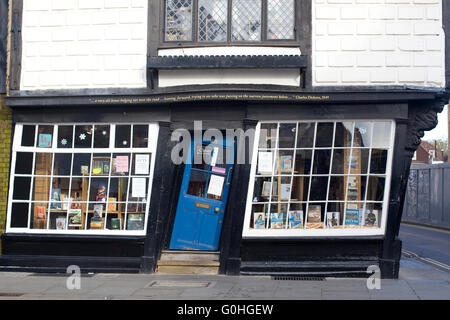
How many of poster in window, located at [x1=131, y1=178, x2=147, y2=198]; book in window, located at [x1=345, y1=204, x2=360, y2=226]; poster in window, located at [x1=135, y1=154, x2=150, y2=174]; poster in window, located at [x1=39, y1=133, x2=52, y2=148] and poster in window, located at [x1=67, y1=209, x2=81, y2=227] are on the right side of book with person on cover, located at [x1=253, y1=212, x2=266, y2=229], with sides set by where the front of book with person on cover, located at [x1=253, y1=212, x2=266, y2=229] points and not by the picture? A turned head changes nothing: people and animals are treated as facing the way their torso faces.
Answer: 4

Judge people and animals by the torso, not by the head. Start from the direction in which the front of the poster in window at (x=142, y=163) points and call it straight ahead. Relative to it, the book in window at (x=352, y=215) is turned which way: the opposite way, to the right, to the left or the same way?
the same way

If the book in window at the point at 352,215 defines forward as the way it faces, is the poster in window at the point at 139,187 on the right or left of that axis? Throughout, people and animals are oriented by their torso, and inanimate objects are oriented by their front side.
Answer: on its right

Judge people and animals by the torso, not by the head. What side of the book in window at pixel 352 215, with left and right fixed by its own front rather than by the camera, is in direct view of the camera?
front

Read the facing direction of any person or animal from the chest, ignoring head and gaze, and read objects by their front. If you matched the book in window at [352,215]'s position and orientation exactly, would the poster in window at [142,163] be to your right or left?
on your right

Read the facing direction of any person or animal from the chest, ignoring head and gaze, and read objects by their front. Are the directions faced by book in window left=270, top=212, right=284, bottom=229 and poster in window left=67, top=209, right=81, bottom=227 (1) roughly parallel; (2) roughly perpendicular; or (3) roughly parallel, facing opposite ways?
roughly parallel

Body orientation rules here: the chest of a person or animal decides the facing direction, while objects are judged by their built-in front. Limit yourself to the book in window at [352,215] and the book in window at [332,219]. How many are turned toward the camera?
2

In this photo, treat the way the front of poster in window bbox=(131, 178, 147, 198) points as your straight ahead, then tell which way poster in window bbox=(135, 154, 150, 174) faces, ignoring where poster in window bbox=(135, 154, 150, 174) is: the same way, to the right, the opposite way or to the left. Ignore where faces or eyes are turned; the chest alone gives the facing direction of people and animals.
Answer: the same way

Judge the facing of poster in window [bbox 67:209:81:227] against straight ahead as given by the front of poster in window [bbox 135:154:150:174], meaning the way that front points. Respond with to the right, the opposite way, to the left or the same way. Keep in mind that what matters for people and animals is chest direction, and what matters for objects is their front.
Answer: the same way

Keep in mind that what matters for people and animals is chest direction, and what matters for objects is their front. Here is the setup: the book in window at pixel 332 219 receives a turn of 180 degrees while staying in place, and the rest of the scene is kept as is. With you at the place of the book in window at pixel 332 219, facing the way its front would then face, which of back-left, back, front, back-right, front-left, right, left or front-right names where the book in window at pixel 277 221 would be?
left

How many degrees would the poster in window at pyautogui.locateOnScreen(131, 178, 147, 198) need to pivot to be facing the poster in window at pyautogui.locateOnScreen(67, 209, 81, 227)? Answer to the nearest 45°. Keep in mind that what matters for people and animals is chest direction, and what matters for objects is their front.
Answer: approximately 90° to its right

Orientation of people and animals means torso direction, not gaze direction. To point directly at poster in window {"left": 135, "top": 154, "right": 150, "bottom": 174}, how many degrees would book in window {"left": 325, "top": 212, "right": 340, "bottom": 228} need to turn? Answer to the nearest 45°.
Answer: approximately 90° to its right

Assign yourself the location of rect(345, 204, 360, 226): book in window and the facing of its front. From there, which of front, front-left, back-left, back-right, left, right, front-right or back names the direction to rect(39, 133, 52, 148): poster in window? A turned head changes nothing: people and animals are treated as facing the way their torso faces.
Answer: right

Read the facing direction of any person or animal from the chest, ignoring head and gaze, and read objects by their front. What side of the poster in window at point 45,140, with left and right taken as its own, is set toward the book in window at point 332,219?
left

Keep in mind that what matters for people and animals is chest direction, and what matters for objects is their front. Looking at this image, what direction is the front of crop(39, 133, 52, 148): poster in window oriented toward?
toward the camera

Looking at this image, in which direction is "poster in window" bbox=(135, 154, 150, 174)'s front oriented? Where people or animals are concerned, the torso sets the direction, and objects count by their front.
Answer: toward the camera

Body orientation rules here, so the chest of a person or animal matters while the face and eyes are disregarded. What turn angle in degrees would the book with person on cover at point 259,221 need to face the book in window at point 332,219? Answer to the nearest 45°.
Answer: approximately 90° to its left

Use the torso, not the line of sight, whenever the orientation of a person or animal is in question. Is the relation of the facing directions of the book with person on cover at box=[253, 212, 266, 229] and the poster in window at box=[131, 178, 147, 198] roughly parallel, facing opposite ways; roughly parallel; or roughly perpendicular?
roughly parallel

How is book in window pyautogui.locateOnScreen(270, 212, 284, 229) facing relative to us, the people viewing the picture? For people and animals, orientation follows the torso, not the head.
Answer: facing the viewer
